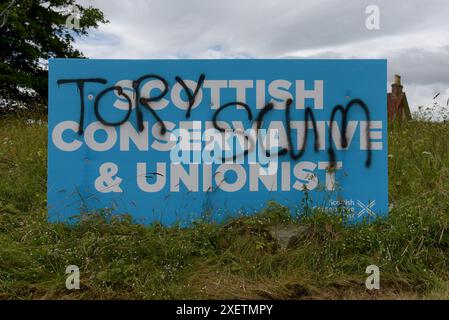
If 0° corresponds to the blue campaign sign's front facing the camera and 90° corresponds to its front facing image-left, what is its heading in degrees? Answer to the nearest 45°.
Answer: approximately 0°

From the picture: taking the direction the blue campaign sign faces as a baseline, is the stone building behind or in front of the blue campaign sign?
behind

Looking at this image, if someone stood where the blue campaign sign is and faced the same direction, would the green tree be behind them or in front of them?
behind
